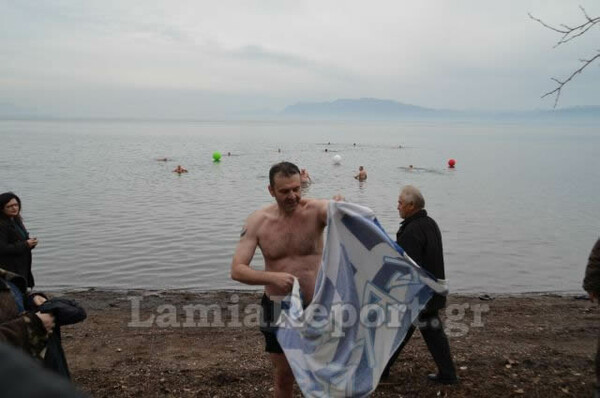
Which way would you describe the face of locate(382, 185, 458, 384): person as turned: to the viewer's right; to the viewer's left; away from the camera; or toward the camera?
to the viewer's left

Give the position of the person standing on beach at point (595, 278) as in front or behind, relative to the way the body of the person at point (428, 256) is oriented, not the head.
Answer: behind

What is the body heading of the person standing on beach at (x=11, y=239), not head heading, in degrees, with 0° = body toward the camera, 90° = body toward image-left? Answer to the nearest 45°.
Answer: approximately 315°

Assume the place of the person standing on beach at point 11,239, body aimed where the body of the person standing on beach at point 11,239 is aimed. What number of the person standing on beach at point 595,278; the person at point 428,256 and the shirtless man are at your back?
0

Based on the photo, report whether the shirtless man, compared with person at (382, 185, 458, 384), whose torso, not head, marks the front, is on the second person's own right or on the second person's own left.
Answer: on the second person's own left

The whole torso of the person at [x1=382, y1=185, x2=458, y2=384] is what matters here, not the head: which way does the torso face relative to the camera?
to the viewer's left

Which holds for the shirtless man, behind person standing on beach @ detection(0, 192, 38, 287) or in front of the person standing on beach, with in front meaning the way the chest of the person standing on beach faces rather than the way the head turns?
in front

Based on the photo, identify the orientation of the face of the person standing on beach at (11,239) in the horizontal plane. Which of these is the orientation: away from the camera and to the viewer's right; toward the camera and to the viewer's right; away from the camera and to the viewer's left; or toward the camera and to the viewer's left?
toward the camera and to the viewer's right

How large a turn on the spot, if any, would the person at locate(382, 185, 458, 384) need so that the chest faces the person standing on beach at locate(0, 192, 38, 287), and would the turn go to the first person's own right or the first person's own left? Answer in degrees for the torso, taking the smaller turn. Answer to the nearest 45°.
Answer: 0° — they already face them

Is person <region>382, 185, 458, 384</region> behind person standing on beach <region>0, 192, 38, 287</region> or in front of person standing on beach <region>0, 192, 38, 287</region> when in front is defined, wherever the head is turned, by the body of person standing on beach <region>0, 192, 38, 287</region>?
in front

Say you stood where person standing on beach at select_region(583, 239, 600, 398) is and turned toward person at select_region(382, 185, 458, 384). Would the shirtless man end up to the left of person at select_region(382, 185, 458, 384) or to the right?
left

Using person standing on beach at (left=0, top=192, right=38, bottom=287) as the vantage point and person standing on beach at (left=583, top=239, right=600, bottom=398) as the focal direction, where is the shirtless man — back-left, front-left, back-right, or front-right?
front-right

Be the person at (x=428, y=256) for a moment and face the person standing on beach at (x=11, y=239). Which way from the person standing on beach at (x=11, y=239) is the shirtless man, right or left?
left

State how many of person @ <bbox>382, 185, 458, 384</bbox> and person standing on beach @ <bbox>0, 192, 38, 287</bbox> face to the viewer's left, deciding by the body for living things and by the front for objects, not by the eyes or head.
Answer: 1
